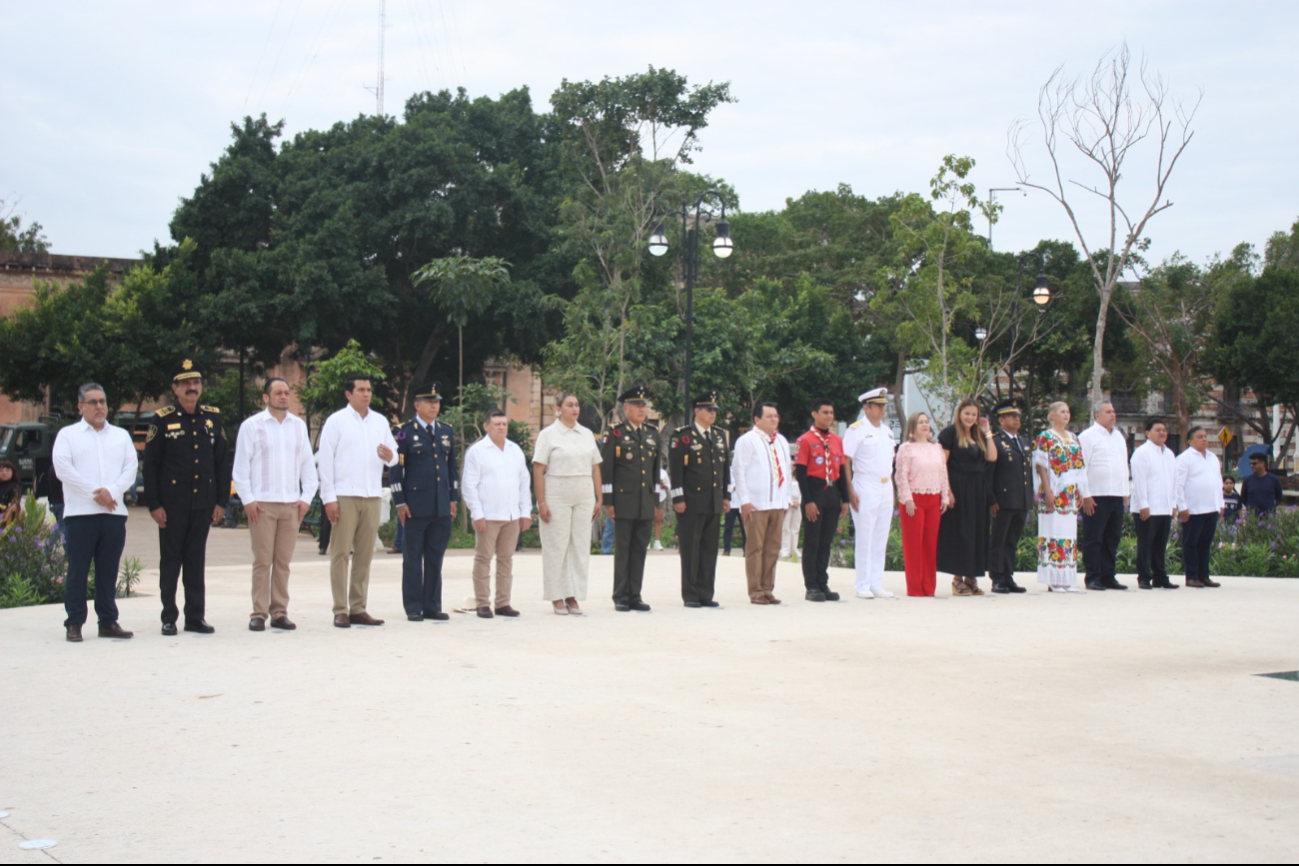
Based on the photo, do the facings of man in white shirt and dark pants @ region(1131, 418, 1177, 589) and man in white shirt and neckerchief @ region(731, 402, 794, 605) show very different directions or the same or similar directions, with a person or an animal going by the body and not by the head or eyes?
same or similar directions

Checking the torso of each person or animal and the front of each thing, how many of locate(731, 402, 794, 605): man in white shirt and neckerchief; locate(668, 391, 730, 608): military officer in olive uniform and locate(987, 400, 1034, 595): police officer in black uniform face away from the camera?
0

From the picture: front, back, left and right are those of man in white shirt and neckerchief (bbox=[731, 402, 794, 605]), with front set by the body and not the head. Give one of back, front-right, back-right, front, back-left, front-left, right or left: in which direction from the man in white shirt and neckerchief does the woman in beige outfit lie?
right

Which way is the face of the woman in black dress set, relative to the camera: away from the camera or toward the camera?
toward the camera

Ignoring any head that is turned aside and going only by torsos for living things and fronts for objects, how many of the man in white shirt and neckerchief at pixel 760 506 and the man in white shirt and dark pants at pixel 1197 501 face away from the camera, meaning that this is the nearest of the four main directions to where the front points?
0

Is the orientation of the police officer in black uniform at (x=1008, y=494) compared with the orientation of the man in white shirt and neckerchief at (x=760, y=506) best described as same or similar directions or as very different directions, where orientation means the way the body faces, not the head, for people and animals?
same or similar directions

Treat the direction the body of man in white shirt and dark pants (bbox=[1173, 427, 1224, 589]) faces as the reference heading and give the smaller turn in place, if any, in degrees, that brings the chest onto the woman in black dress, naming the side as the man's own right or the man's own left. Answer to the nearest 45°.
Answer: approximately 90° to the man's own right

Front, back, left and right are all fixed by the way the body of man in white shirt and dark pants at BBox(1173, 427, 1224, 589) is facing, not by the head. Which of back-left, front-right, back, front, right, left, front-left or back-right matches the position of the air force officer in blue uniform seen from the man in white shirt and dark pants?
right

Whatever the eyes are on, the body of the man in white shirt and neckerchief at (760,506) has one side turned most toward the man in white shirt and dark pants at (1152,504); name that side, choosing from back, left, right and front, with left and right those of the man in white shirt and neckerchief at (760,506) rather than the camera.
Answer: left

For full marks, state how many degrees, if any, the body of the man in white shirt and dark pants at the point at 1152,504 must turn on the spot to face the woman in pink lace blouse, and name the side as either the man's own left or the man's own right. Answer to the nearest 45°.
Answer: approximately 90° to the man's own right

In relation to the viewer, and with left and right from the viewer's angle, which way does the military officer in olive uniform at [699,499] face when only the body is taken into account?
facing the viewer and to the right of the viewer

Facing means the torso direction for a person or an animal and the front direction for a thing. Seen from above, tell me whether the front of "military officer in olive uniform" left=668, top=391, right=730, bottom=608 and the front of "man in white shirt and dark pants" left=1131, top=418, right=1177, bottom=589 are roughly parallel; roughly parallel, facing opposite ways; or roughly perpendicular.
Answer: roughly parallel

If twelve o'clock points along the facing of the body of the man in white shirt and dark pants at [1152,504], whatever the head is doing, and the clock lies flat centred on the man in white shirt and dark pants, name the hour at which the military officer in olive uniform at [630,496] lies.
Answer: The military officer in olive uniform is roughly at 3 o'clock from the man in white shirt and dark pants.
